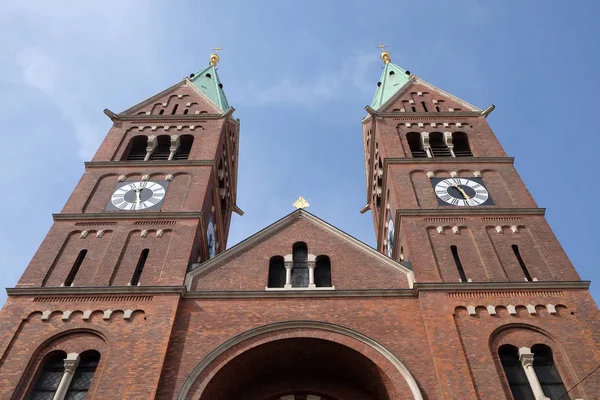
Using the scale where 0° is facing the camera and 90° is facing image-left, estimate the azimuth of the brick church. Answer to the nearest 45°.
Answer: approximately 0°
